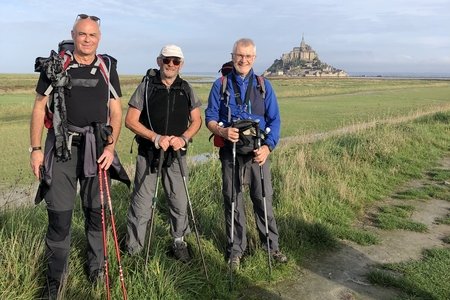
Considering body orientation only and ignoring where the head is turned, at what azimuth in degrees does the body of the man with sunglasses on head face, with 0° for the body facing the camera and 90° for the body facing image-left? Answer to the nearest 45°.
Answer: approximately 0°

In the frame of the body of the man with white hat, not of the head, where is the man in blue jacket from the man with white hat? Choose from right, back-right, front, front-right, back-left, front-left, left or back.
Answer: left

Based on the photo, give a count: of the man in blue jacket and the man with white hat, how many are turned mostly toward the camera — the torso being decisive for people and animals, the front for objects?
2

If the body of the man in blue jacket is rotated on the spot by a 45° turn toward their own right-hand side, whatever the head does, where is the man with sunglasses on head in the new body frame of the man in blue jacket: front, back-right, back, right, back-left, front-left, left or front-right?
front

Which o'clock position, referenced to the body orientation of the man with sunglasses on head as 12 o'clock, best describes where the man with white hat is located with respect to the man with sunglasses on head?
The man with white hat is roughly at 8 o'clock from the man with sunglasses on head.

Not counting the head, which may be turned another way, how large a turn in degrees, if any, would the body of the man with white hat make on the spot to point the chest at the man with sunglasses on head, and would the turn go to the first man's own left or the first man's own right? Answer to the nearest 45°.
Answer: approximately 45° to the first man's own right

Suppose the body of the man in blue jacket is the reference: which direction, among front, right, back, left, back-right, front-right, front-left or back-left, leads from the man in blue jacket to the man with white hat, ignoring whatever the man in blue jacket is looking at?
right
